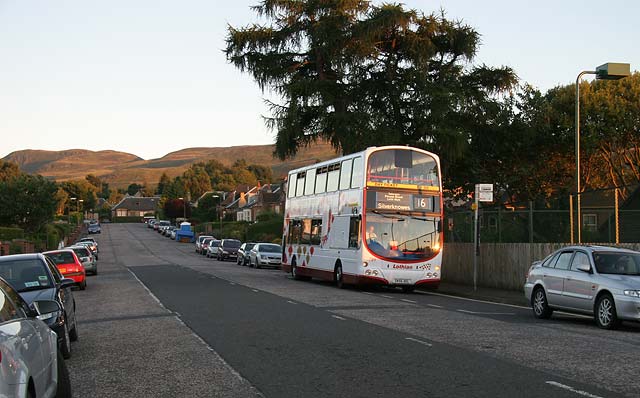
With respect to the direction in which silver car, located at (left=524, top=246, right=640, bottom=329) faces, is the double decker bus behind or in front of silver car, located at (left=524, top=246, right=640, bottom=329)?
behind

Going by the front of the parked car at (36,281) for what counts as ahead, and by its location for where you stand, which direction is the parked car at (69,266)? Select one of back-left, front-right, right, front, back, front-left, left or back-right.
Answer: back

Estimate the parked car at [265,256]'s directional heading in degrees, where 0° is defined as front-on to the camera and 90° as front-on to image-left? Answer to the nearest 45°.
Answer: approximately 315°

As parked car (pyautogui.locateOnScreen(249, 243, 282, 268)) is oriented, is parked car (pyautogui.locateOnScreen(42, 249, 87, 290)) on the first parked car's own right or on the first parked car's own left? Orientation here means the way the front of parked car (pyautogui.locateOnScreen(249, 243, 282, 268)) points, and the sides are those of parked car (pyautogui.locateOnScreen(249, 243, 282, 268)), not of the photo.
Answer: on the first parked car's own right

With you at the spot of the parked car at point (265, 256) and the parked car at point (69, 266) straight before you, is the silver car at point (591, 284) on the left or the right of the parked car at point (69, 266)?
left
